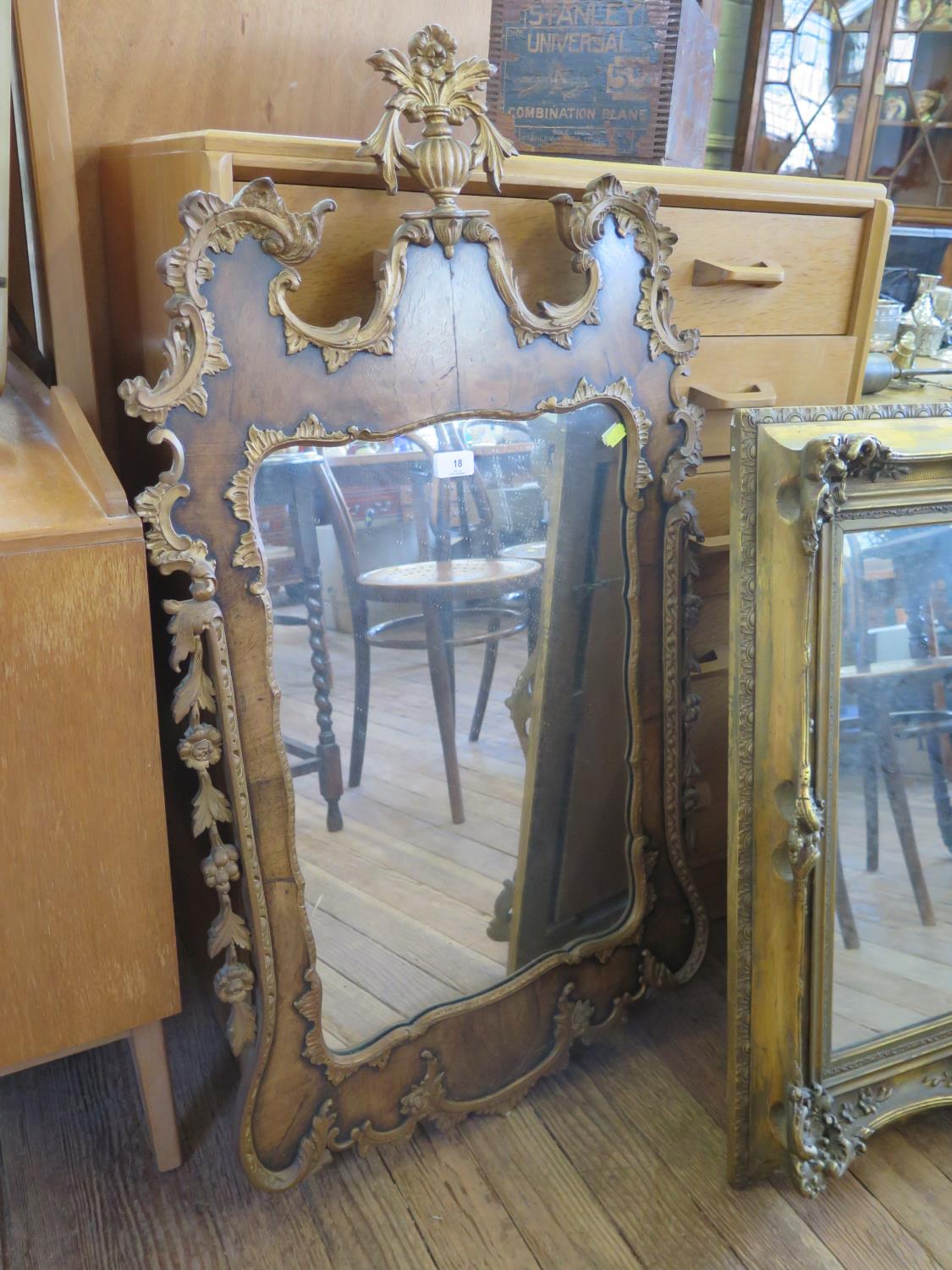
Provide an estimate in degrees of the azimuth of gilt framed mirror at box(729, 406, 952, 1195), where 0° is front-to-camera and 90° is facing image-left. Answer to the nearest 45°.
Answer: approximately 315°

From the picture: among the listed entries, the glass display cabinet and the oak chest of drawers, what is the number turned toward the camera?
2

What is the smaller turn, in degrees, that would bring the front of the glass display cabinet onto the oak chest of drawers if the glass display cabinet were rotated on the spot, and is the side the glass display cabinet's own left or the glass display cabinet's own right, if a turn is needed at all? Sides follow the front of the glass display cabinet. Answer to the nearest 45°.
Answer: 0° — it already faces it

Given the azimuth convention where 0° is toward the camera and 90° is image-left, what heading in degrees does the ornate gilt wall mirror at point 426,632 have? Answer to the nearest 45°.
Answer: approximately 315°

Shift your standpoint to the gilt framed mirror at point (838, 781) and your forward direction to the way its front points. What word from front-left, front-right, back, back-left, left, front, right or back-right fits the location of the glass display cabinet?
back-left
